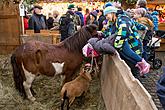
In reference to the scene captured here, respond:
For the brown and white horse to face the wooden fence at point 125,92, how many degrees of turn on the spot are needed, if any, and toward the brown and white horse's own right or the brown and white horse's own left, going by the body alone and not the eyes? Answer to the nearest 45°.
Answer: approximately 45° to the brown and white horse's own right

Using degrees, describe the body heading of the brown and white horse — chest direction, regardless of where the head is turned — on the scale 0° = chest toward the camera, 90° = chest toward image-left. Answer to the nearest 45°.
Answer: approximately 270°

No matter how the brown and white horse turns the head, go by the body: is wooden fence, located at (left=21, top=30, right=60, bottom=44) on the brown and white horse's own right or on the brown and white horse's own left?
on the brown and white horse's own left

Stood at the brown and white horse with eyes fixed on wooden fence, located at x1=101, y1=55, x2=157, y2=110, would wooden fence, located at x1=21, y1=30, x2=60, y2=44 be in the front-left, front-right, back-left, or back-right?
back-left
